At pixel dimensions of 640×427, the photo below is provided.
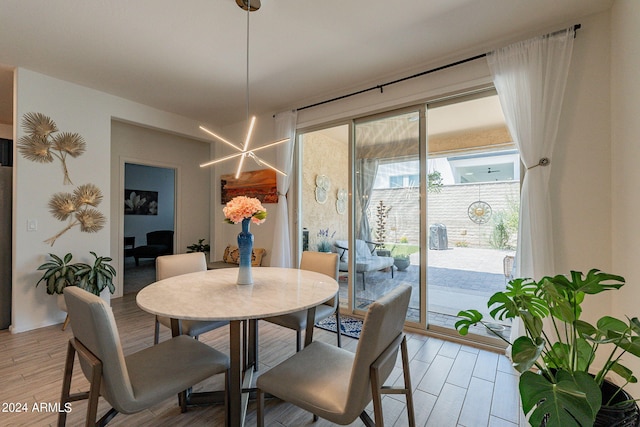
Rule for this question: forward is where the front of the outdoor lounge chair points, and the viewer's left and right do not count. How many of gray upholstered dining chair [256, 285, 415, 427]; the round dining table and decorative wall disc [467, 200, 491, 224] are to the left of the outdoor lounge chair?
1

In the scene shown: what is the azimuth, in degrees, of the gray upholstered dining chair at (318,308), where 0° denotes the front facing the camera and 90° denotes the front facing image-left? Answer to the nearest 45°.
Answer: approximately 45°

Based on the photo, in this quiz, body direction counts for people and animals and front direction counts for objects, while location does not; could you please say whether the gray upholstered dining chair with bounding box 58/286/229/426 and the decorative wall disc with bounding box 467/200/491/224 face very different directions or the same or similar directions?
very different directions

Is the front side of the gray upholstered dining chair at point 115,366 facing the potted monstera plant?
no

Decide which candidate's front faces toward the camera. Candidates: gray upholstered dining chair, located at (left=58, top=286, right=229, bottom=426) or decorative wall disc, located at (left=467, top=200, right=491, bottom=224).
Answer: the decorative wall disc

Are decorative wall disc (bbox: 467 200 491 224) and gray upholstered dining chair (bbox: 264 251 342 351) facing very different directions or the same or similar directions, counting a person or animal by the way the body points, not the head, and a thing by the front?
same or similar directions

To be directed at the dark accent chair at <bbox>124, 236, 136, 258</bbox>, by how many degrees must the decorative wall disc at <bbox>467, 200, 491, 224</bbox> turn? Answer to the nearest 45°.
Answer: approximately 90° to its right

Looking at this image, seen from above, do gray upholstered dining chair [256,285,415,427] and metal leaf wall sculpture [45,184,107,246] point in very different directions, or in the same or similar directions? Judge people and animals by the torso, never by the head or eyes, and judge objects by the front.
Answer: very different directions

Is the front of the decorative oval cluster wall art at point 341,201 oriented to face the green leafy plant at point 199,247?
no

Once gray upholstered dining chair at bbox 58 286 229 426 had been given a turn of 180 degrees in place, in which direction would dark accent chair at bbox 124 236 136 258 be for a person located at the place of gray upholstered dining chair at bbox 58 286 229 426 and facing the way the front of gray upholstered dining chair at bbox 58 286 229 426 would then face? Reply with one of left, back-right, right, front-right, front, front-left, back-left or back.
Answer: back-right

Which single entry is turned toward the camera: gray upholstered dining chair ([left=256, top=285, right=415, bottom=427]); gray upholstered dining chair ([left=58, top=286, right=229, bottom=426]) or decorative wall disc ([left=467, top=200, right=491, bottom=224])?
the decorative wall disc

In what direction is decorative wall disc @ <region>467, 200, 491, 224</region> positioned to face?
toward the camera

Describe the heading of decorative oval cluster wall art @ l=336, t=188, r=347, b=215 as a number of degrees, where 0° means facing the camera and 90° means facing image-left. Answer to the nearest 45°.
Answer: approximately 315°

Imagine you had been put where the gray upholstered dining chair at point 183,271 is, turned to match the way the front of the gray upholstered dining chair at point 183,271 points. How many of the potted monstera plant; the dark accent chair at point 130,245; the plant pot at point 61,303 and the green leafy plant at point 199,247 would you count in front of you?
1

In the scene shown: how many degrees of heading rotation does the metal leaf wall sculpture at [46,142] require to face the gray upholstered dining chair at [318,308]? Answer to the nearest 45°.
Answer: approximately 45° to its left

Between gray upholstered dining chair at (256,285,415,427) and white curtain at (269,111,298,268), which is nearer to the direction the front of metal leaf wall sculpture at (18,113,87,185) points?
the gray upholstered dining chair
